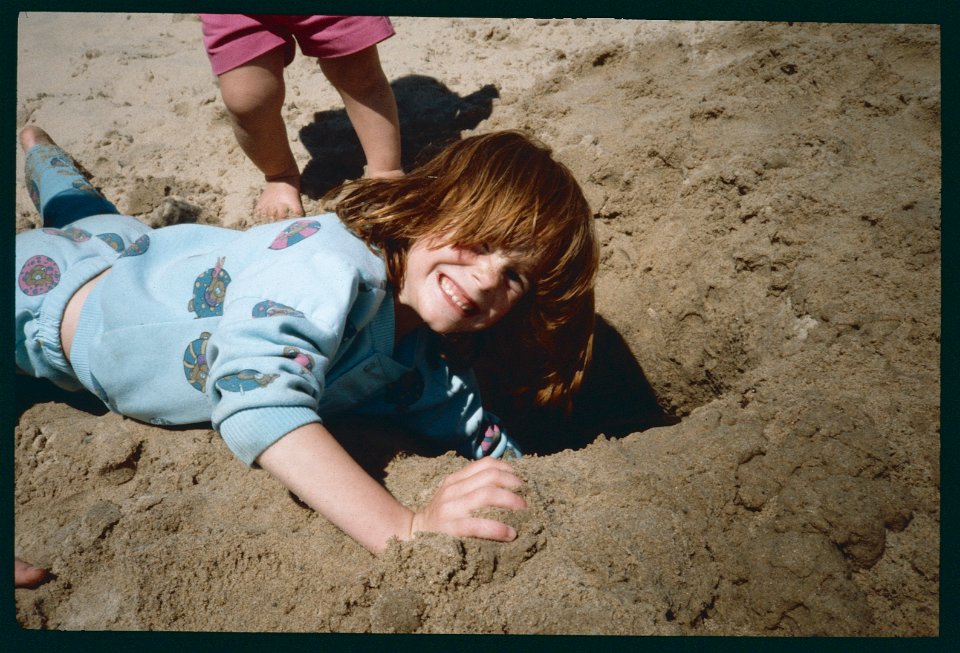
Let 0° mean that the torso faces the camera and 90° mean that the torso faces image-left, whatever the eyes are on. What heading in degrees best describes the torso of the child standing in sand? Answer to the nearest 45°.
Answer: approximately 0°

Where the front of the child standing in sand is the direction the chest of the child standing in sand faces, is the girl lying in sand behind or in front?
in front
